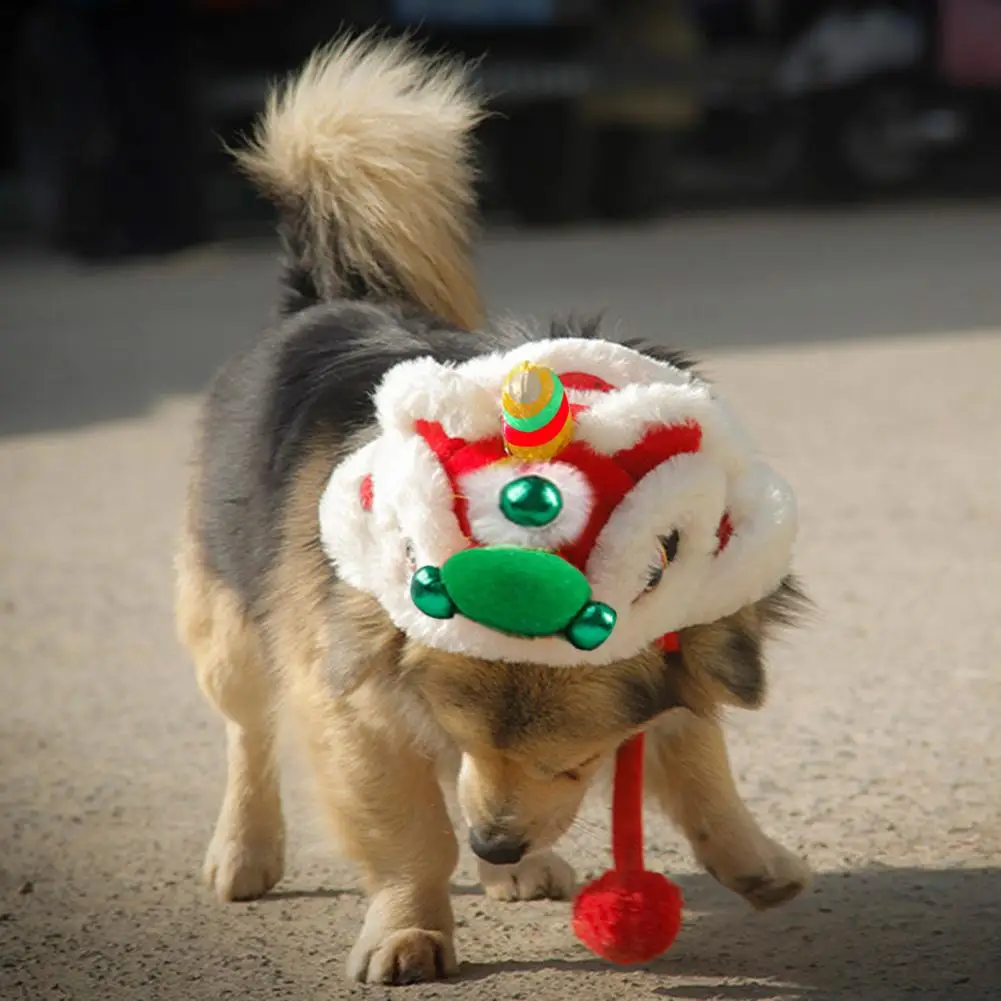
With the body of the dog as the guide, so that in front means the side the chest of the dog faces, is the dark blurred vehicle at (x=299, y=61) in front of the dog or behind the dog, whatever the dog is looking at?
behind

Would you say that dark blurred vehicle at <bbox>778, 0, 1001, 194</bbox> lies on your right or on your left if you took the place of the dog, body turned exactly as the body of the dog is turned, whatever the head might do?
on your left

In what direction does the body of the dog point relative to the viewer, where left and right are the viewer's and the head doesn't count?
facing the viewer and to the right of the viewer
